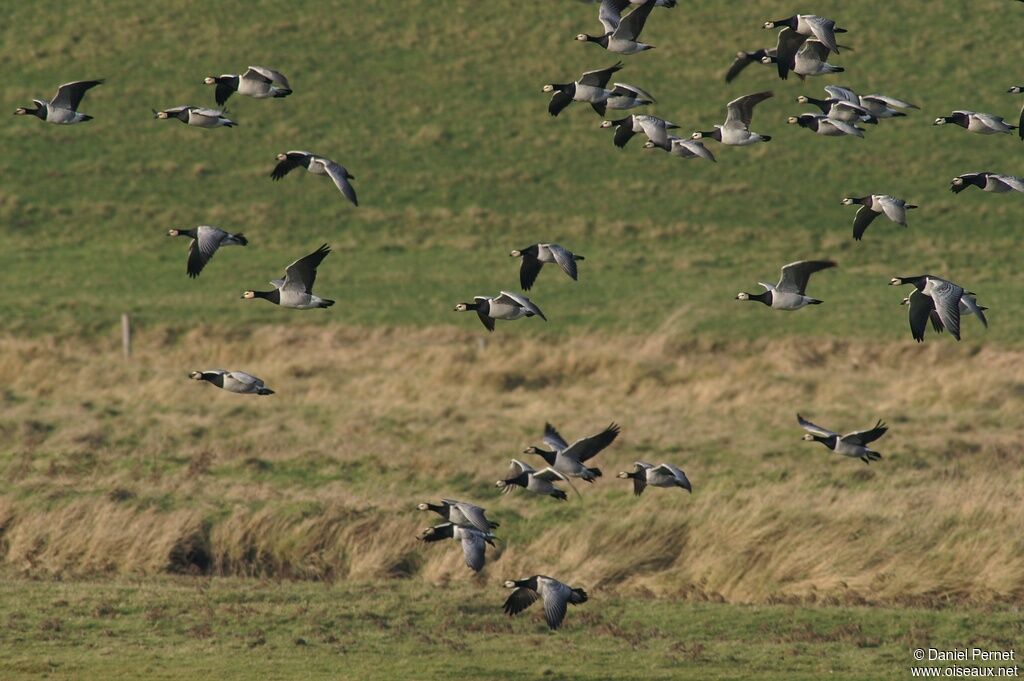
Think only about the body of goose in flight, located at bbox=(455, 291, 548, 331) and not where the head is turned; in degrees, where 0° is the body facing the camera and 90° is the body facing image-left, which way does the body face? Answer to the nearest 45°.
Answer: approximately 90°

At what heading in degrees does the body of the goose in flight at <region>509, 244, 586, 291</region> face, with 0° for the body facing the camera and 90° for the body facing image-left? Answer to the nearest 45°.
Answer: approximately 90°

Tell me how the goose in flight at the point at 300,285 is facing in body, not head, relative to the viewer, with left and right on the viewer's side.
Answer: facing to the left of the viewer

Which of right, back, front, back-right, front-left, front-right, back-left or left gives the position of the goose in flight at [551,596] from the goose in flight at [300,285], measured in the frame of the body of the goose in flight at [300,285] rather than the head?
back-left

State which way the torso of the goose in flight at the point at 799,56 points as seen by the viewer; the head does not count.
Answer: to the viewer's left

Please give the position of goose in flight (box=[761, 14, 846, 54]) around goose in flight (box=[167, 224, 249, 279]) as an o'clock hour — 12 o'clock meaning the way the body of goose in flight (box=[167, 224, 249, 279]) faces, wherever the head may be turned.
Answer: goose in flight (box=[761, 14, 846, 54]) is roughly at 6 o'clock from goose in flight (box=[167, 224, 249, 279]).

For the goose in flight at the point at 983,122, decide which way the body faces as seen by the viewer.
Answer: to the viewer's left

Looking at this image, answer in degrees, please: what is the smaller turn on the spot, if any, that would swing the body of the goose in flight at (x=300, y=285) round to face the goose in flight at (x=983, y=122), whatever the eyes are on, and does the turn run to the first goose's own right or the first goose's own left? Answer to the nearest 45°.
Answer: approximately 180°

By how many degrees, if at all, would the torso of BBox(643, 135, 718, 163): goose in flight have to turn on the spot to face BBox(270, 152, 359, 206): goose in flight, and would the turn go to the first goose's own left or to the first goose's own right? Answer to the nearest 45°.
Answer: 0° — it already faces it

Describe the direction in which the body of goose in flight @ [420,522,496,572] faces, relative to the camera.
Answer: to the viewer's left

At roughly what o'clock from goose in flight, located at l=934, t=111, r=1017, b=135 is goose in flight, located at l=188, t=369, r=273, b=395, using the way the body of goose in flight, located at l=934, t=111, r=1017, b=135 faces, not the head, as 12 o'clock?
goose in flight, located at l=188, t=369, r=273, b=395 is roughly at 11 o'clock from goose in flight, located at l=934, t=111, r=1017, b=135.

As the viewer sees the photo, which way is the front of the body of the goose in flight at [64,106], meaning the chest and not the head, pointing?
to the viewer's left

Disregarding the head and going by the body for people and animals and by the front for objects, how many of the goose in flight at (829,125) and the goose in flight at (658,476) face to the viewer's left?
2

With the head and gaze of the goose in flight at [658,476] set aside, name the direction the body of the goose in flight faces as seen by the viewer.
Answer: to the viewer's left

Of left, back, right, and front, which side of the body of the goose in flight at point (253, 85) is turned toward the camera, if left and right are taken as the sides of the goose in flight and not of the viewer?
left
